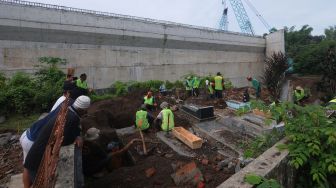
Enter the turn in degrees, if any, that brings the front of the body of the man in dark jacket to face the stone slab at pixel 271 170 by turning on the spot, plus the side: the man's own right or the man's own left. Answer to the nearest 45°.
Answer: approximately 45° to the man's own right

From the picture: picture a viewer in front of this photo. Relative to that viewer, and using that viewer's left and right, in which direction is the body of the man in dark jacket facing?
facing to the right of the viewer

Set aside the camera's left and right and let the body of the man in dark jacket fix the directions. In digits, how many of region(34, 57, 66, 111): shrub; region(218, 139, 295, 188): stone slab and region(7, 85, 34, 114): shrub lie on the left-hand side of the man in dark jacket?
2

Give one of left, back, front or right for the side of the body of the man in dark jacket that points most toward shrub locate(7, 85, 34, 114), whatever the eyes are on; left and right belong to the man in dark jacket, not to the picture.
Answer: left

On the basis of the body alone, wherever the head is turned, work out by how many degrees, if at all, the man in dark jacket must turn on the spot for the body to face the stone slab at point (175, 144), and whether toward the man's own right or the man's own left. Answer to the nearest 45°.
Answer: approximately 45° to the man's own left

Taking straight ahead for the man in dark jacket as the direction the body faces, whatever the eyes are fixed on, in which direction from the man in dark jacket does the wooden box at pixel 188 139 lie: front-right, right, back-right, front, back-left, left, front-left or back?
front-left

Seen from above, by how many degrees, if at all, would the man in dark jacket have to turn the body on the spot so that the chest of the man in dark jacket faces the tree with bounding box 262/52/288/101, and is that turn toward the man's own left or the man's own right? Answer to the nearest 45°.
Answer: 0° — they already face it

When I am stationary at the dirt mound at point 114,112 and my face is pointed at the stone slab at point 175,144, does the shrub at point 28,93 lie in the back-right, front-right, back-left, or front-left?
back-right

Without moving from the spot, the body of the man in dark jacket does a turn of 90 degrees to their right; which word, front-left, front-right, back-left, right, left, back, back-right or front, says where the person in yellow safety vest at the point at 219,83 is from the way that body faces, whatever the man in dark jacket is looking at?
back-left

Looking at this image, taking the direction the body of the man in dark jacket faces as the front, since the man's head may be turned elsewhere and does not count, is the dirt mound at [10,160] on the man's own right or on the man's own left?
on the man's own left

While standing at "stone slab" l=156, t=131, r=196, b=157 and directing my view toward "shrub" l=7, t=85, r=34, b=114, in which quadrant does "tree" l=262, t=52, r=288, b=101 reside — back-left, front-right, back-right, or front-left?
back-right

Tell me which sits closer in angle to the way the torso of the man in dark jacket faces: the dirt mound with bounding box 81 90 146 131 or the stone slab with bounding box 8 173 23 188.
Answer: the dirt mound
